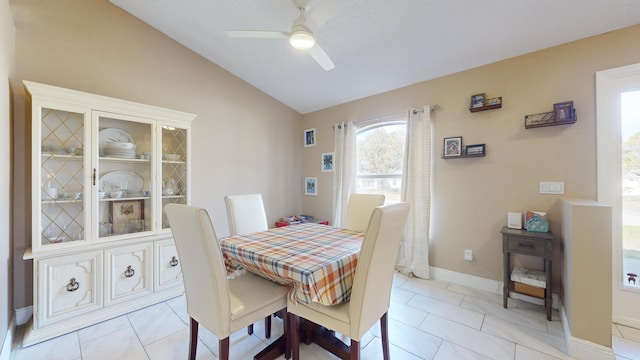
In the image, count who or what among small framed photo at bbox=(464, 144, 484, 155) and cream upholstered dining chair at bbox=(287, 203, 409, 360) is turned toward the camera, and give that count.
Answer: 1

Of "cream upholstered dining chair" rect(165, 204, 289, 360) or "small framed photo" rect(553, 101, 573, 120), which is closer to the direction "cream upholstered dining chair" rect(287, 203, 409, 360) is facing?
the cream upholstered dining chair

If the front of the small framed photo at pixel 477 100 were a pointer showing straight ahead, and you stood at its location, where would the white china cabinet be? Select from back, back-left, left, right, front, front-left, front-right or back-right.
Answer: front-right

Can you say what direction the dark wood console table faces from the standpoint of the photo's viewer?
facing the viewer and to the left of the viewer

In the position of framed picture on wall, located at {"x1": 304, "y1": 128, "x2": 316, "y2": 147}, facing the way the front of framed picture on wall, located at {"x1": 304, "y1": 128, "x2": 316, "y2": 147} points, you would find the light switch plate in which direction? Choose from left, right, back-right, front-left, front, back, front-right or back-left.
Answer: left

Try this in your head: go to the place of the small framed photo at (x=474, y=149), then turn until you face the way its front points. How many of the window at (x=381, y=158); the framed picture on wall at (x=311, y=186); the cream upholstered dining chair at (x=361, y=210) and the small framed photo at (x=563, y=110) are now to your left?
1

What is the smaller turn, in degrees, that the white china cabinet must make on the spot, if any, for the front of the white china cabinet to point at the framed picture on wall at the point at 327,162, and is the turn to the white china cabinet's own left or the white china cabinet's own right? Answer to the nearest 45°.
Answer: approximately 45° to the white china cabinet's own left

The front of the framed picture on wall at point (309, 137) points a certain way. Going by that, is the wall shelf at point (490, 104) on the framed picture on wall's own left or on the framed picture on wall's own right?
on the framed picture on wall's own left

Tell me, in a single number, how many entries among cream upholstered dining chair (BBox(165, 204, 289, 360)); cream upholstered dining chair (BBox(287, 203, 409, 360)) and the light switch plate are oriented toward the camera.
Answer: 1

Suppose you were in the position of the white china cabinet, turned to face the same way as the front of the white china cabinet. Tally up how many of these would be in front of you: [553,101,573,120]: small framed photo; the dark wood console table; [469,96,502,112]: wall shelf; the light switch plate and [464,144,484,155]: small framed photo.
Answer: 5

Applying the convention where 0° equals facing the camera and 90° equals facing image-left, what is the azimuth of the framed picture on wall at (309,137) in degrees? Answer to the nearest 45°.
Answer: approximately 45°

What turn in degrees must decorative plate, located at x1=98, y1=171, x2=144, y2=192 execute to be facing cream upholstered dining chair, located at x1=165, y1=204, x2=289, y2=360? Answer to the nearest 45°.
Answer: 0° — it already faces it
